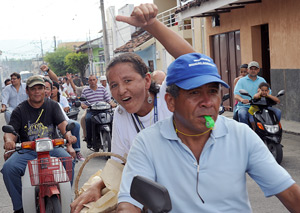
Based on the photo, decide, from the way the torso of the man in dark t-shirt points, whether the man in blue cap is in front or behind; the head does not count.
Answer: in front

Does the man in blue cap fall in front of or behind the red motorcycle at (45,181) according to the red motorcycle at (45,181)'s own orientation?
in front

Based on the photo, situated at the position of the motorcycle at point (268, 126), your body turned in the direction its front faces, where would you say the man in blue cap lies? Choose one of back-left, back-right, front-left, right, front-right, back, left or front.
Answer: front-right

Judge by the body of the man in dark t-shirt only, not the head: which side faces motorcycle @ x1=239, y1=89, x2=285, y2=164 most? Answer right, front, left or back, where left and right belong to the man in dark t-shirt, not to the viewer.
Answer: left

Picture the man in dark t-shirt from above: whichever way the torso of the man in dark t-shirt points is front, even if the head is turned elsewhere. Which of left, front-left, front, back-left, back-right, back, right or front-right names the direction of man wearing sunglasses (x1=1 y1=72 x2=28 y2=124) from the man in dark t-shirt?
back

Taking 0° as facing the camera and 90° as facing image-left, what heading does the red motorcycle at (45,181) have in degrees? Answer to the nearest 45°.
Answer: approximately 0°

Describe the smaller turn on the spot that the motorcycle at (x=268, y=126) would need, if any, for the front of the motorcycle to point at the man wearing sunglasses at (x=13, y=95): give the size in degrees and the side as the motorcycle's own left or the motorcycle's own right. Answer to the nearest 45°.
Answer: approximately 135° to the motorcycle's own right

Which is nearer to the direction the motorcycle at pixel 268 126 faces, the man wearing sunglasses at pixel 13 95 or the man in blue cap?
the man in blue cap
